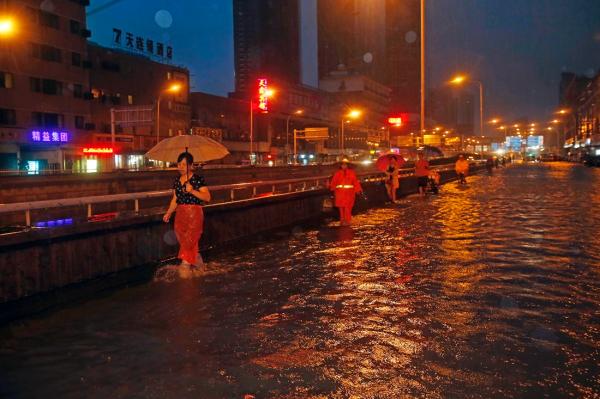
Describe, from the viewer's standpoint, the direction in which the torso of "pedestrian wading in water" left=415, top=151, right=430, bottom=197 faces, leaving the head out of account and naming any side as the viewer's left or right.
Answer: facing the viewer

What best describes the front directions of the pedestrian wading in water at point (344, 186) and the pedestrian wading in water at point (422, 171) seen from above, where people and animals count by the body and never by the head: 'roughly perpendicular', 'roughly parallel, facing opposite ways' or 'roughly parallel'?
roughly parallel

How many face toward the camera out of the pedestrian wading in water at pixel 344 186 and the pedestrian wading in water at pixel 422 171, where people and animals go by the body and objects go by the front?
2

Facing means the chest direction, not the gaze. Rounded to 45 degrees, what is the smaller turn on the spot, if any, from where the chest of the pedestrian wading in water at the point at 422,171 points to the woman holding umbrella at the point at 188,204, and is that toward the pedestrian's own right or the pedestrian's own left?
0° — they already face them

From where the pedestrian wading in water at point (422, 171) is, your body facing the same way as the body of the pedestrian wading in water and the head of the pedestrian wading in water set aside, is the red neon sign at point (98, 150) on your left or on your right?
on your right

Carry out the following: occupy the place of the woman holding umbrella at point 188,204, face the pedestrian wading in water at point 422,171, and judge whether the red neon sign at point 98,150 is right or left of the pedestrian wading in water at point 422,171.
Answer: left

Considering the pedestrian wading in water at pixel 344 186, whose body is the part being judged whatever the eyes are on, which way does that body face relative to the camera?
toward the camera

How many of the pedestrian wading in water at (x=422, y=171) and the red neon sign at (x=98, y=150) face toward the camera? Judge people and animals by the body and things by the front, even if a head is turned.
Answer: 2

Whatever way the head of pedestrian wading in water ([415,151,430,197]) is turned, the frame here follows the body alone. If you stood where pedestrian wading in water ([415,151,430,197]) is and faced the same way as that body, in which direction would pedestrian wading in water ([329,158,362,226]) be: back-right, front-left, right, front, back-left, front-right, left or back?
front

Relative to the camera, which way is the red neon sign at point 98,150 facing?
toward the camera

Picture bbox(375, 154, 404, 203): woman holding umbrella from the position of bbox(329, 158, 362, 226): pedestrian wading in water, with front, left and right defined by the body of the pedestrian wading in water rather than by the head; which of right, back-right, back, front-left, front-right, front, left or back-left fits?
back
